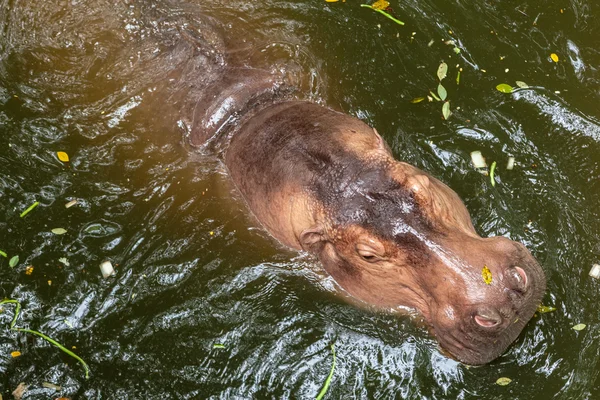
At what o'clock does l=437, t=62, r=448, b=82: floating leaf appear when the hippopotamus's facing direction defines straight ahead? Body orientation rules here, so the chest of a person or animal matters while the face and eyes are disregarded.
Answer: The floating leaf is roughly at 8 o'clock from the hippopotamus.

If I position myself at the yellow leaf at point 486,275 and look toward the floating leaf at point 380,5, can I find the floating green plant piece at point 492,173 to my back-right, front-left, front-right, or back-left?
front-right

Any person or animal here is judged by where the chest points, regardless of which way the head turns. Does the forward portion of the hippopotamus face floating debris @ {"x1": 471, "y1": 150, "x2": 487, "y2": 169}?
no

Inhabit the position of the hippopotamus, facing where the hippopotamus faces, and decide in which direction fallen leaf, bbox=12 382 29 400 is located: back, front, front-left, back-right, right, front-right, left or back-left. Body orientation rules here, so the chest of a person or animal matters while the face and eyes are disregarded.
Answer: back-right

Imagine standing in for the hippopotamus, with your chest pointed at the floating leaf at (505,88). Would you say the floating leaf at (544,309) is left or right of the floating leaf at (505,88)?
right

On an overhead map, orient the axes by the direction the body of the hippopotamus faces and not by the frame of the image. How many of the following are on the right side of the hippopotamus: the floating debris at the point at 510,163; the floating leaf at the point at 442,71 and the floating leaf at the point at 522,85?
0

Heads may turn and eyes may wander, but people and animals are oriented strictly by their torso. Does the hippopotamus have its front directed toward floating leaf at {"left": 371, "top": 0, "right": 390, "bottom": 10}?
no

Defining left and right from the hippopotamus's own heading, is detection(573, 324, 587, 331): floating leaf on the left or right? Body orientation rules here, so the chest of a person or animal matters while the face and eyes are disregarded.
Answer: on its left

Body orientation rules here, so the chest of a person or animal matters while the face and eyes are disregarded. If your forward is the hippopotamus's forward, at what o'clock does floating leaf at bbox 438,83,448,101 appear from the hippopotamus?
The floating leaf is roughly at 8 o'clock from the hippopotamus.

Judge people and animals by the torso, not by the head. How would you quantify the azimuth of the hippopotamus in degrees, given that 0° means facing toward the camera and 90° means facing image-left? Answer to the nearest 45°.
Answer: approximately 315°

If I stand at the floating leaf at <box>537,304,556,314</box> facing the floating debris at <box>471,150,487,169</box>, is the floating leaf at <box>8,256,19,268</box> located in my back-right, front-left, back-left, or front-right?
front-left

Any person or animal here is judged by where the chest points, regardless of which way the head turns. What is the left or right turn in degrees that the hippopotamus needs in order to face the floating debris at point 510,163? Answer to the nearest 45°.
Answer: approximately 90° to its left

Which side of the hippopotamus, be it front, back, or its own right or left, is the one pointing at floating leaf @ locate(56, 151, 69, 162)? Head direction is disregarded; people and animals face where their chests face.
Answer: back

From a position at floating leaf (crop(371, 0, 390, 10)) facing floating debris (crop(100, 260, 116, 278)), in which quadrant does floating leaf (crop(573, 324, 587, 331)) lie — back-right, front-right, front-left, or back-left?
front-left

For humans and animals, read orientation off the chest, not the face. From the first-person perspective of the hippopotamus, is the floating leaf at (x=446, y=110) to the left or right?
on its left
